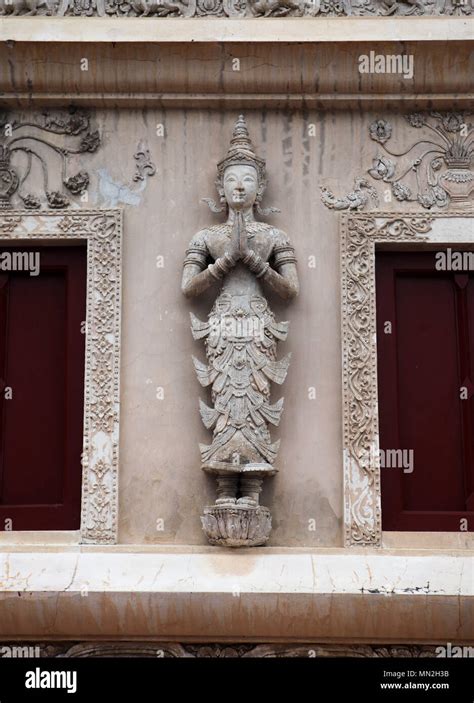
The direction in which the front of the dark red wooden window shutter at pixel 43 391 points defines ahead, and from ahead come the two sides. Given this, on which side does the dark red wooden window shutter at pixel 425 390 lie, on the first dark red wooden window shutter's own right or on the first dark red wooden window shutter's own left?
on the first dark red wooden window shutter's own left

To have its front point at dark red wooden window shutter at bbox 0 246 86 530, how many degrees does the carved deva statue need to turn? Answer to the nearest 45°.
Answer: approximately 90° to its right

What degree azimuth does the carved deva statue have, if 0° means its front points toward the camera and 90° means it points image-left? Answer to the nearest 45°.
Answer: approximately 0°

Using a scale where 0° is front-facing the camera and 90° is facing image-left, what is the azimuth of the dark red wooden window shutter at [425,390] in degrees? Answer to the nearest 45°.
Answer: approximately 0°

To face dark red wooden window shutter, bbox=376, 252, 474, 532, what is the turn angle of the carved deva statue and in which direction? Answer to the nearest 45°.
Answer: approximately 90° to its left

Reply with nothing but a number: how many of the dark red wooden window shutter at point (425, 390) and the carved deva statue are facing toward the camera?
2

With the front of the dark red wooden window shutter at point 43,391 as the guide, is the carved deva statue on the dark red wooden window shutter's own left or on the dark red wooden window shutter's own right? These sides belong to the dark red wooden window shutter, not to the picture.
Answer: on the dark red wooden window shutter's own left
